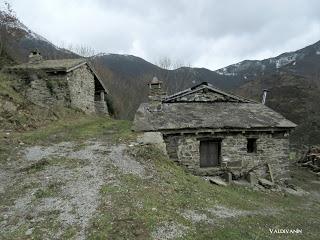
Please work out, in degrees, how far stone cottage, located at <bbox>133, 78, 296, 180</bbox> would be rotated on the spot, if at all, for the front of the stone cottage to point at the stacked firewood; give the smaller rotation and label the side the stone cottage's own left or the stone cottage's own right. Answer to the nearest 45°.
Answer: approximately 135° to the stone cottage's own left

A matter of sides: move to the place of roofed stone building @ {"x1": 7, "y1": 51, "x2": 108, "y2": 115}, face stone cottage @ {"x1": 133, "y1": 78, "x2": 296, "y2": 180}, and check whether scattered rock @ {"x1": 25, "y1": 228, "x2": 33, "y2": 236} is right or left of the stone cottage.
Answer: right

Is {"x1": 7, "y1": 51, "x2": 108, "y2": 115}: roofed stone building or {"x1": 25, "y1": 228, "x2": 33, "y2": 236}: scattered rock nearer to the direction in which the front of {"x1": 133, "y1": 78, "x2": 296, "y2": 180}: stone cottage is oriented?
the scattered rock

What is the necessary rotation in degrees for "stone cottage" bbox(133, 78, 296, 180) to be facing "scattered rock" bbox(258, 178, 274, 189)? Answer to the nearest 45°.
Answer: approximately 90° to its left

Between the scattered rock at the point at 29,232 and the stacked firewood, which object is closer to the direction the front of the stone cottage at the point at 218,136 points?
the scattered rock

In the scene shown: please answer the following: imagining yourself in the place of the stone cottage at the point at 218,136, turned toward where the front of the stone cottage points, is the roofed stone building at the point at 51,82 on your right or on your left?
on your right

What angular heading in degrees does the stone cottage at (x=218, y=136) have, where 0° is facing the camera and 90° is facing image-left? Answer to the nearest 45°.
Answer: approximately 0°
